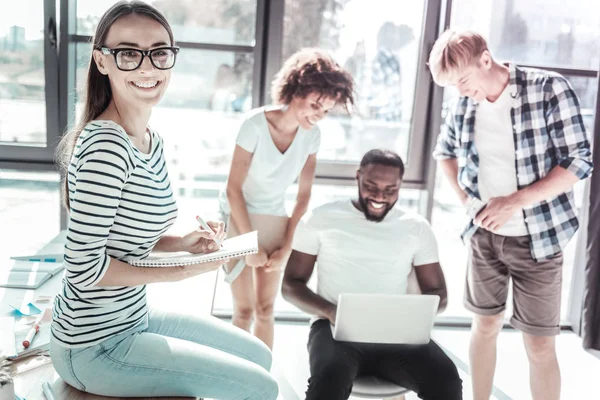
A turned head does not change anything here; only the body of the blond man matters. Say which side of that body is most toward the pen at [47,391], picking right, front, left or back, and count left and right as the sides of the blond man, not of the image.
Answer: front

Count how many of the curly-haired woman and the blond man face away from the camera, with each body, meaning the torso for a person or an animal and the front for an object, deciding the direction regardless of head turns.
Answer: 0

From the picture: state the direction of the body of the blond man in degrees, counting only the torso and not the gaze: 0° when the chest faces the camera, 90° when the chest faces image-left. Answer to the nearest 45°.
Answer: approximately 45°

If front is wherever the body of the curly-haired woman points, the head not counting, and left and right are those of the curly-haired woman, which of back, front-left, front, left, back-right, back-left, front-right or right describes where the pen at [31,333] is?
right

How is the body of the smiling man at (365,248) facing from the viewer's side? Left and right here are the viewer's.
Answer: facing the viewer

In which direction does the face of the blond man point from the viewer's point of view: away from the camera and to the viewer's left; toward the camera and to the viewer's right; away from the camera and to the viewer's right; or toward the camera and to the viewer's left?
toward the camera and to the viewer's left

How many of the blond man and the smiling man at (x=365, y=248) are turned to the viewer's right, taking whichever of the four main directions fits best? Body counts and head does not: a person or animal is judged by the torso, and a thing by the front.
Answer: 0

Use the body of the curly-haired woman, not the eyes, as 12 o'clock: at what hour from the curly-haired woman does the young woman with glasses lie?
The young woman with glasses is roughly at 2 o'clock from the curly-haired woman.

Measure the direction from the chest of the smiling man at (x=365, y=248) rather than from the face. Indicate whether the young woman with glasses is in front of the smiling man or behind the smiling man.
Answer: in front

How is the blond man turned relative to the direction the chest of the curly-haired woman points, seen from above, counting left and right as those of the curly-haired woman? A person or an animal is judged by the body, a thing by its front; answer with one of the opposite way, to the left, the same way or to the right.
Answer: to the right

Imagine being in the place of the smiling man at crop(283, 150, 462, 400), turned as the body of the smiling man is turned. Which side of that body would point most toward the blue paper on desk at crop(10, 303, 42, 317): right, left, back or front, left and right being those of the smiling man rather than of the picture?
right

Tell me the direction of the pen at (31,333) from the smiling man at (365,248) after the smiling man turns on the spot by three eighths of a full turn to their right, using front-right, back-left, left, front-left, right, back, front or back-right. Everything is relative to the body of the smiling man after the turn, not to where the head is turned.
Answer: left

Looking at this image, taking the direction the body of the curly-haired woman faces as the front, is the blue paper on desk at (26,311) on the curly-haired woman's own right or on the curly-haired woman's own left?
on the curly-haired woman's own right

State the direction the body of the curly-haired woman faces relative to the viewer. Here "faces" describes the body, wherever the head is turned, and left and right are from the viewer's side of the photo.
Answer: facing the viewer and to the right of the viewer
